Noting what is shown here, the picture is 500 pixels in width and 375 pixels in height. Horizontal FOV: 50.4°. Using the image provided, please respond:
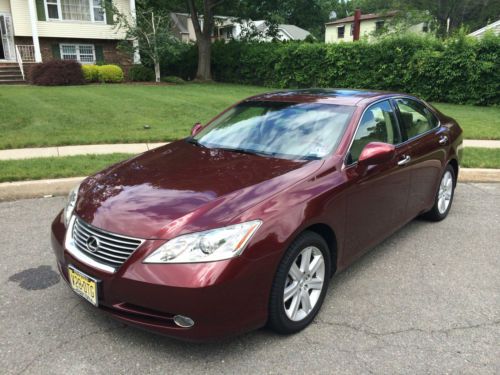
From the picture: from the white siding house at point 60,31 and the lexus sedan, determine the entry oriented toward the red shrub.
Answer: the white siding house

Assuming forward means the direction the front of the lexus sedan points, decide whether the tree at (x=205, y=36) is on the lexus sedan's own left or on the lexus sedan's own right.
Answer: on the lexus sedan's own right

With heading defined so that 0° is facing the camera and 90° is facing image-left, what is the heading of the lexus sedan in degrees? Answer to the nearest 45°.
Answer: approximately 45°

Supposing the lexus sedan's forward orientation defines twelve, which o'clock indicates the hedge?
The hedge is roughly at 5 o'clock from the lexus sedan.

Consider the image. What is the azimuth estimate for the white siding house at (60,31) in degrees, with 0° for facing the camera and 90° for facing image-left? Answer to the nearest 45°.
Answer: approximately 0°

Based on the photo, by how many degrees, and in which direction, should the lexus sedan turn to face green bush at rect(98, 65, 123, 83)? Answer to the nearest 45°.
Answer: approximately 135° to its right

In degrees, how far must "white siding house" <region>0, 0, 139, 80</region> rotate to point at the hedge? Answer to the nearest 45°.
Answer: approximately 45° to its left

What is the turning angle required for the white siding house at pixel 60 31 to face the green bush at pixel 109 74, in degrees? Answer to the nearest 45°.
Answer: approximately 45° to its left

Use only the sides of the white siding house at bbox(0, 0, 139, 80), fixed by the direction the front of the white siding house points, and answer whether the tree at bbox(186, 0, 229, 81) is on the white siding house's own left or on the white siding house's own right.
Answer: on the white siding house's own left

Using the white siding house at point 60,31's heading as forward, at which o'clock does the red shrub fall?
The red shrub is roughly at 12 o'clock from the white siding house.

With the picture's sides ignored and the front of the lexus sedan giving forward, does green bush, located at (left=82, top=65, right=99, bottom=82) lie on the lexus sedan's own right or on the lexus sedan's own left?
on the lexus sedan's own right
